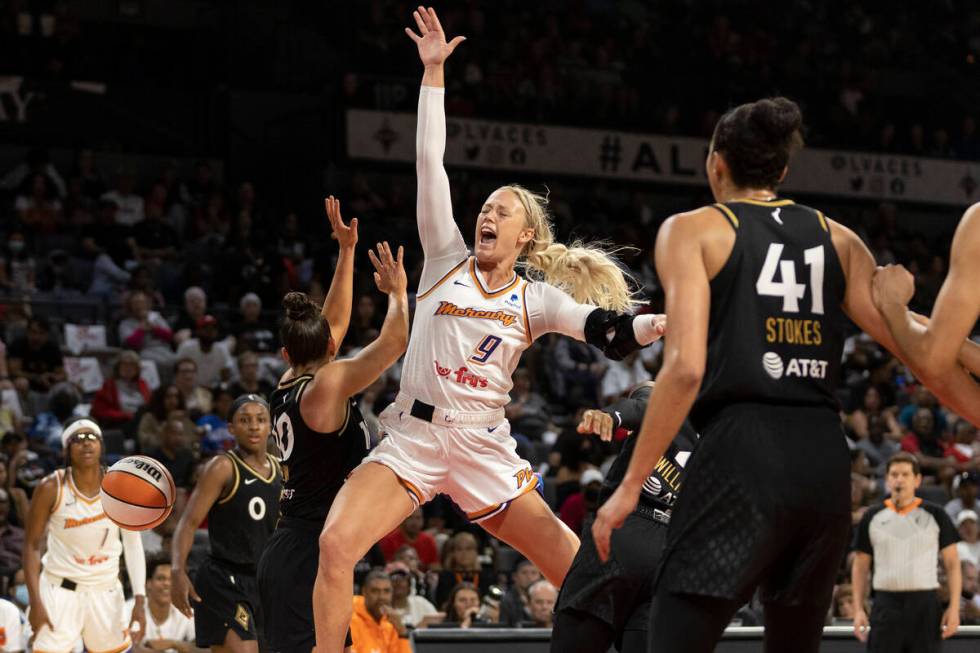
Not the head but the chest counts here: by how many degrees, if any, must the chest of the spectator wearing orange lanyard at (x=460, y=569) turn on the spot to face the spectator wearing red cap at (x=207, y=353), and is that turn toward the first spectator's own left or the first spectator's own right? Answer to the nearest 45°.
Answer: approximately 135° to the first spectator's own right

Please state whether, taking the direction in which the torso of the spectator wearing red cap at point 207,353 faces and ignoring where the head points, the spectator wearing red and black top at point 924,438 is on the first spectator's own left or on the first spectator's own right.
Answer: on the first spectator's own left

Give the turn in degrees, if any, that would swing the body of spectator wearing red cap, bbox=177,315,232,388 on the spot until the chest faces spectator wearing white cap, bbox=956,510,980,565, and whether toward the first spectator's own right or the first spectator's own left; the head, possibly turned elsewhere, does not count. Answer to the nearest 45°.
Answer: approximately 90° to the first spectator's own left

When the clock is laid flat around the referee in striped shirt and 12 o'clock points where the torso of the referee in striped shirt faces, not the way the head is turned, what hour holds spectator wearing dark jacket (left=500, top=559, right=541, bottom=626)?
The spectator wearing dark jacket is roughly at 3 o'clock from the referee in striped shirt.

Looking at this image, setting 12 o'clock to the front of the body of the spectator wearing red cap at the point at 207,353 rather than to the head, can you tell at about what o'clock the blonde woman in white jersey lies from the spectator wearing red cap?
The blonde woman in white jersey is roughly at 12 o'clock from the spectator wearing red cap.

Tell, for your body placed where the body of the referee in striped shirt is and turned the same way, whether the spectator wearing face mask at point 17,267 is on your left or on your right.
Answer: on your right

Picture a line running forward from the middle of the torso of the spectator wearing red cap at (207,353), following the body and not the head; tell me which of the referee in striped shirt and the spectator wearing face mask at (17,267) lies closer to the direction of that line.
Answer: the referee in striped shirt

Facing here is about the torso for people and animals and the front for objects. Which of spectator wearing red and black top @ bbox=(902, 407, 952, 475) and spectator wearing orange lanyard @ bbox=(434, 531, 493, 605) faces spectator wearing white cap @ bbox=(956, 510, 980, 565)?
spectator wearing red and black top @ bbox=(902, 407, 952, 475)

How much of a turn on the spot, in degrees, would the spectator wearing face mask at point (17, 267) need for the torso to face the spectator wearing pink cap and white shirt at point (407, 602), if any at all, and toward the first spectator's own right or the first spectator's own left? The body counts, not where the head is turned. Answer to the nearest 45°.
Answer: approximately 45° to the first spectator's own left

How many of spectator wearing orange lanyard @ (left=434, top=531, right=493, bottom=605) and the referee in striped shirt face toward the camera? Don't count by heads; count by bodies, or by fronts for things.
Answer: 2

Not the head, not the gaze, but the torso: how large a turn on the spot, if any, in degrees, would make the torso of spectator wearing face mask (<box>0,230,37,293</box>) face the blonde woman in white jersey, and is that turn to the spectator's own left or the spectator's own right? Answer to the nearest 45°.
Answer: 0° — they already face them

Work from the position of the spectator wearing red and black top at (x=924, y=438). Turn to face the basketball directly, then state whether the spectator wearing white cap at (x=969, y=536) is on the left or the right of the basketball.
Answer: left
